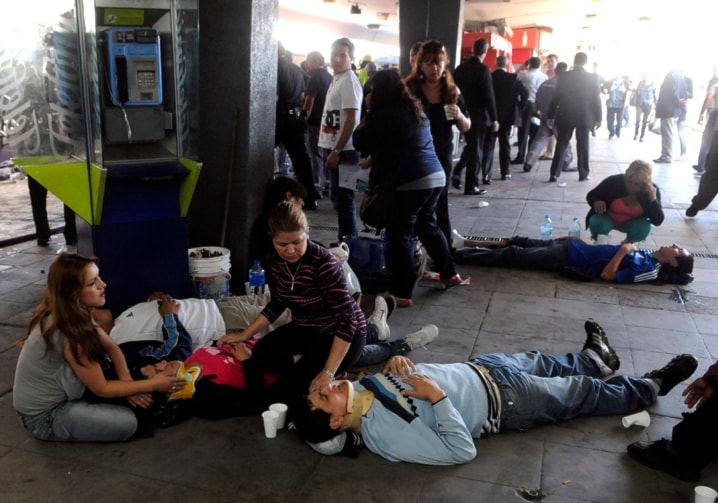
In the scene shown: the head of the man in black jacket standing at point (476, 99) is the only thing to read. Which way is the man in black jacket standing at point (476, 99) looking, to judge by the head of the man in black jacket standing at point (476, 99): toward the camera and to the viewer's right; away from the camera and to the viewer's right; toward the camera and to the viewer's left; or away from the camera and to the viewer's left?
away from the camera and to the viewer's right

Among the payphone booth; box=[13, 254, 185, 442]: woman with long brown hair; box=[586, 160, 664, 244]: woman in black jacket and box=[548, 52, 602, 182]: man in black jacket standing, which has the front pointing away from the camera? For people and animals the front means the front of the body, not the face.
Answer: the man in black jacket standing

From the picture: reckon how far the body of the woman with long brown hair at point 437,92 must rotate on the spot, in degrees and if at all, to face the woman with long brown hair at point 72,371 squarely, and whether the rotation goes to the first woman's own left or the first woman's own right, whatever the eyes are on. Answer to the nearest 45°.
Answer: approximately 45° to the first woman's own right

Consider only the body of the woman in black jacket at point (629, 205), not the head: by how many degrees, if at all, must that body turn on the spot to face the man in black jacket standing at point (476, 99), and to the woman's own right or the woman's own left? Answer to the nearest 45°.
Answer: approximately 135° to the woman's own right

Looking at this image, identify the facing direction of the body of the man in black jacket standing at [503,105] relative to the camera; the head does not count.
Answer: away from the camera

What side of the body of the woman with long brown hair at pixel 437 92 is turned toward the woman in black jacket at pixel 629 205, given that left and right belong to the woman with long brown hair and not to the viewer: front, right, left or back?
left

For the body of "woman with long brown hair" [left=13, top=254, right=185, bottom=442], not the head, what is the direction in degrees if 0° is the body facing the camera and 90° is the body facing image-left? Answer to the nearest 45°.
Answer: approximately 270°

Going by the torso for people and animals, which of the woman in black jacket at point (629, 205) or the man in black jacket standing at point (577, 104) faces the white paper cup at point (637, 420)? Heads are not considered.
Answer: the woman in black jacket

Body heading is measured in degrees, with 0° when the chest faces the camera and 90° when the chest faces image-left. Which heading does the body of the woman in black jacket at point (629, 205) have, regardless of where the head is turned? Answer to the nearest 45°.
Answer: approximately 0°

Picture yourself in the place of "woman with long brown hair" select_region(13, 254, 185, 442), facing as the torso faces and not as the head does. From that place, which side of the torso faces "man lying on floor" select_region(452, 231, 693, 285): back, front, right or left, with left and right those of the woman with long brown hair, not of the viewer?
front

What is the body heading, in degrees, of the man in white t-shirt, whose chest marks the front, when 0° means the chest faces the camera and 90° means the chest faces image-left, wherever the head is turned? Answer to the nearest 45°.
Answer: approximately 45°

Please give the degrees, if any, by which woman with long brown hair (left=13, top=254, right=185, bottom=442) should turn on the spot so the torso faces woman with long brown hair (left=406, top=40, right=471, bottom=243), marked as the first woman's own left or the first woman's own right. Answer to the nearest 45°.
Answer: approximately 45° to the first woman's own left

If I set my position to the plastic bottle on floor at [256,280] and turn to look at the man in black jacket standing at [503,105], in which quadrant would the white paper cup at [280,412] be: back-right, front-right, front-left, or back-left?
back-right
